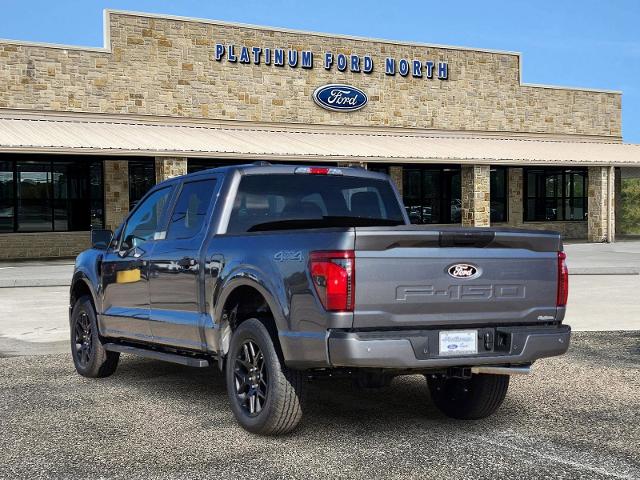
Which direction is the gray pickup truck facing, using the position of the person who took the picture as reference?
facing away from the viewer and to the left of the viewer

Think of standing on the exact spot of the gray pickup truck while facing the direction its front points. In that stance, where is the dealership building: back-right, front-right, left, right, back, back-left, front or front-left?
front-right
